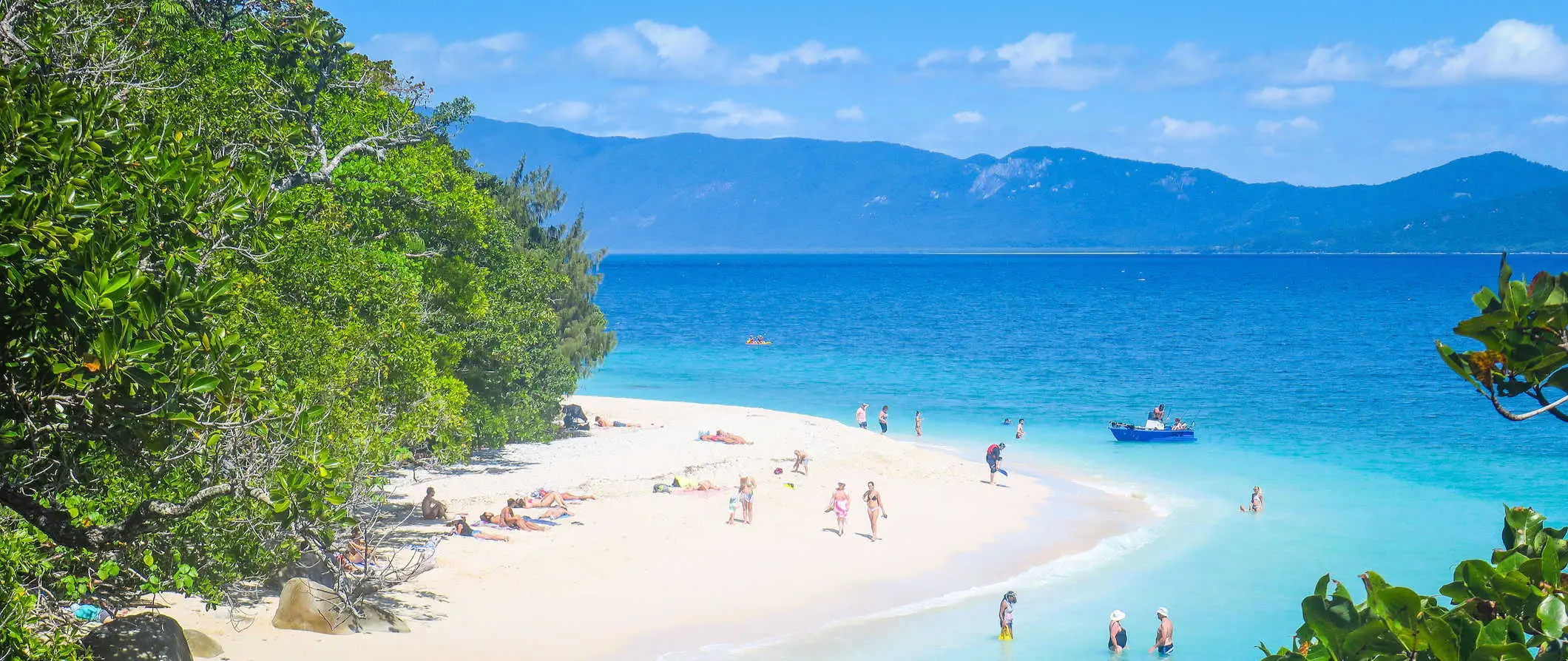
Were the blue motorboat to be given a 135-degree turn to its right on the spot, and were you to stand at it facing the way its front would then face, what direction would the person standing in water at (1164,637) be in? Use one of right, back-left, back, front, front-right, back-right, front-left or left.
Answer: back-right

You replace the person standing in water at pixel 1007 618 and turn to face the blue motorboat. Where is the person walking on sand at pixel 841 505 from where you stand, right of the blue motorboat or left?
left

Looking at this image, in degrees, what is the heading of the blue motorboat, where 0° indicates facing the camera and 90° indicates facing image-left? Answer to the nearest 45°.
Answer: approximately 90°

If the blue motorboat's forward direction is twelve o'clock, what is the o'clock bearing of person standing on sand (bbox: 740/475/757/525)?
The person standing on sand is roughly at 10 o'clock from the blue motorboat.

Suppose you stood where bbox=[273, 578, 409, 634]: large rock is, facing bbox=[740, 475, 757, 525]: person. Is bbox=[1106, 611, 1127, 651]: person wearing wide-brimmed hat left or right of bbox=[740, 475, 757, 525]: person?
right

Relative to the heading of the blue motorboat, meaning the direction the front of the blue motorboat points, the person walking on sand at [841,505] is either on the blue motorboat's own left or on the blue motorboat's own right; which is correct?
on the blue motorboat's own left

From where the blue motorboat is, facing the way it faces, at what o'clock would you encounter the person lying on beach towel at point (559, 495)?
The person lying on beach towel is roughly at 10 o'clock from the blue motorboat.

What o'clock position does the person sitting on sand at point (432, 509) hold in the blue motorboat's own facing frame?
The person sitting on sand is roughly at 10 o'clock from the blue motorboat.

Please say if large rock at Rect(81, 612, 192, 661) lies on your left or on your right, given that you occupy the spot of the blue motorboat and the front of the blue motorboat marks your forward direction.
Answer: on your left

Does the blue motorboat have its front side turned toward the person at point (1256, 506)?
no

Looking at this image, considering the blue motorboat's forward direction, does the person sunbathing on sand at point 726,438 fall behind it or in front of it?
in front

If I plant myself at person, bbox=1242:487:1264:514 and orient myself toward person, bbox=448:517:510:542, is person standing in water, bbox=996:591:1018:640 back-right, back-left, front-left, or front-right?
front-left

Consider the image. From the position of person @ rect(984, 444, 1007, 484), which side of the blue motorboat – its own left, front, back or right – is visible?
left

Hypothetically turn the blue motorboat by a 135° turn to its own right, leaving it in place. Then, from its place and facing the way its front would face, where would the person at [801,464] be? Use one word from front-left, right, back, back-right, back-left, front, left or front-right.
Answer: back

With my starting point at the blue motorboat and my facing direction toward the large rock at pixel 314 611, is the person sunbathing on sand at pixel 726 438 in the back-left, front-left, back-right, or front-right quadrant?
front-right

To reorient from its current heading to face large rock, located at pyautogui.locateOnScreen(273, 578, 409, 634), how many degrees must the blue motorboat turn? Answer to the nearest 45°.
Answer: approximately 90° to its left

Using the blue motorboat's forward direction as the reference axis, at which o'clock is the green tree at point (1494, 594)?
The green tree is roughly at 9 o'clock from the blue motorboat.

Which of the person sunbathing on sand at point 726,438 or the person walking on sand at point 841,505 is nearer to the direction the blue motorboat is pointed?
the person sunbathing on sand

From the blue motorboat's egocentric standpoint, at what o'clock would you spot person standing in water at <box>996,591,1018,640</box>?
The person standing in water is roughly at 9 o'clock from the blue motorboat.
